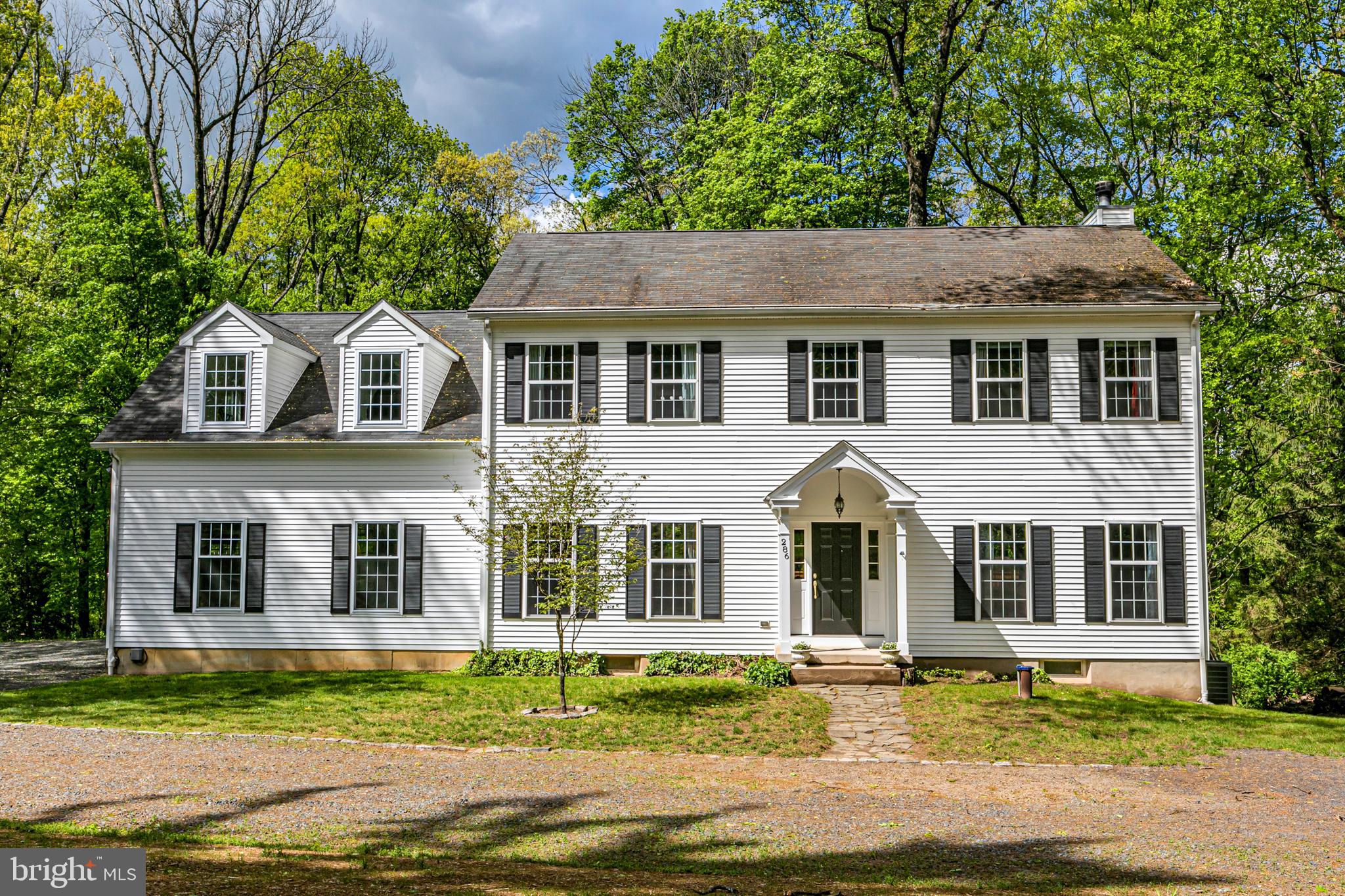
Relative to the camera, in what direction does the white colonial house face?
facing the viewer

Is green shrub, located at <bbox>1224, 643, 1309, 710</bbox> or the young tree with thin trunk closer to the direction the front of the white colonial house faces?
the young tree with thin trunk

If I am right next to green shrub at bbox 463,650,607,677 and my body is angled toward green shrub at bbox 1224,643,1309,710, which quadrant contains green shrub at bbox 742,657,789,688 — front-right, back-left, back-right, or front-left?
front-right

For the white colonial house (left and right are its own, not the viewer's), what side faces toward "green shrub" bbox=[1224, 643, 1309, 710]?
left

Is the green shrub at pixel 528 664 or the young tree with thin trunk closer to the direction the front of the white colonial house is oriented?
the young tree with thin trunk

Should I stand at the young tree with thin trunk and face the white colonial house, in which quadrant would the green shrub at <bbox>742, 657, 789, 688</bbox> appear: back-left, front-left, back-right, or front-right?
front-right
